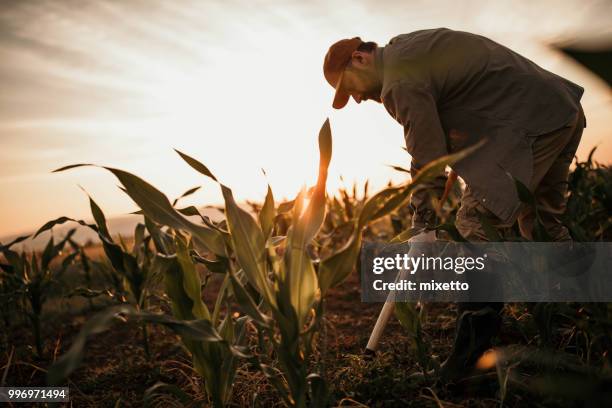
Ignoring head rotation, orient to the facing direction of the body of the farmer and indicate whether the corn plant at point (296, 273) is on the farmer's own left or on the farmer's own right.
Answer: on the farmer's own left

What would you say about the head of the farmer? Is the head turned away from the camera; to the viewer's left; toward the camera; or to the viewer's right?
to the viewer's left

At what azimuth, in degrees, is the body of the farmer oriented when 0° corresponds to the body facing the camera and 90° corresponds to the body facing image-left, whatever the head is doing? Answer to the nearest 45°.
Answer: approximately 90°

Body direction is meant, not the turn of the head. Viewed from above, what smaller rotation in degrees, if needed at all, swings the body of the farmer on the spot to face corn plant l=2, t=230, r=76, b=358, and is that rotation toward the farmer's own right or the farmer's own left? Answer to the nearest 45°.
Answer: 0° — they already face it
